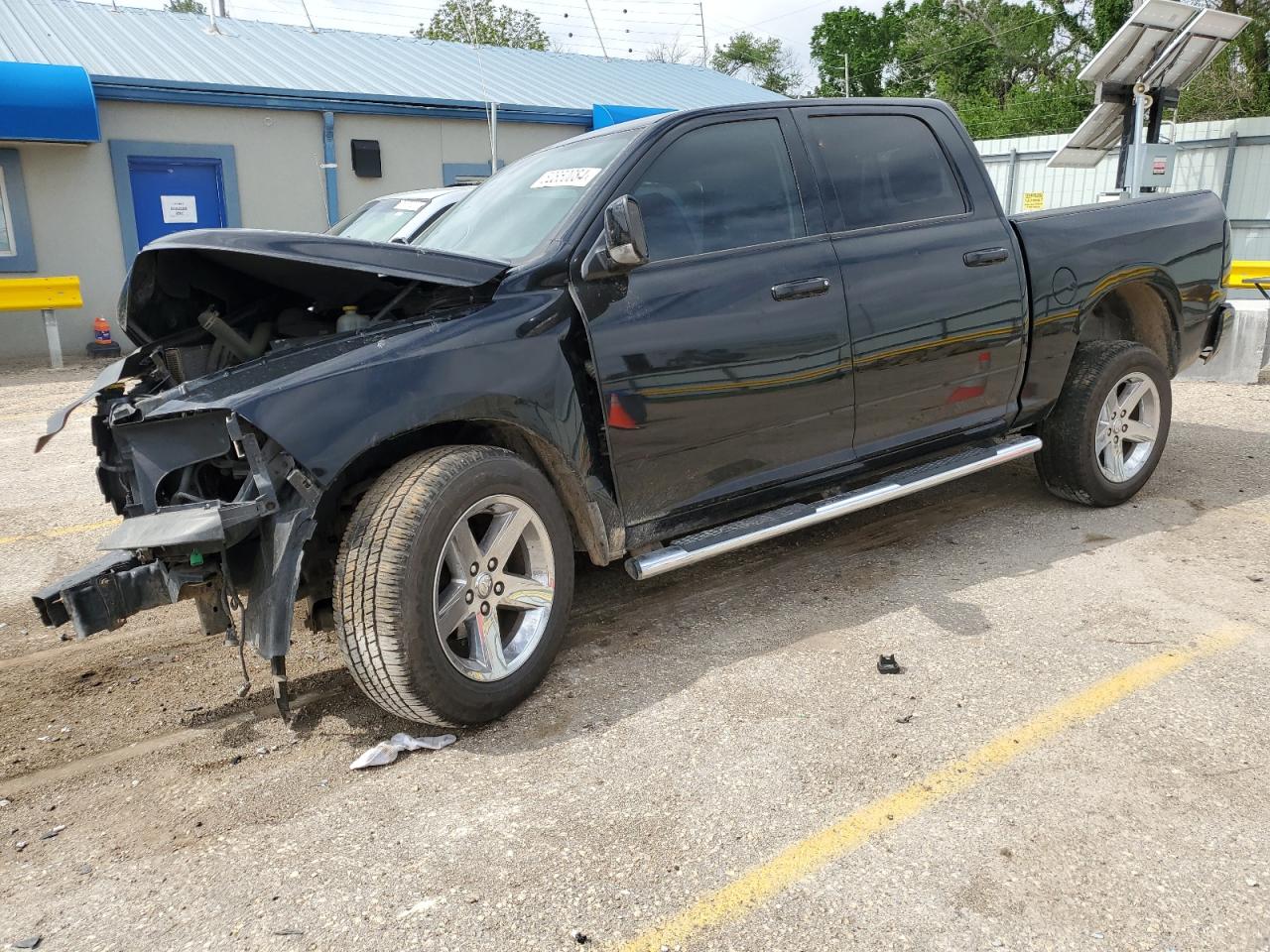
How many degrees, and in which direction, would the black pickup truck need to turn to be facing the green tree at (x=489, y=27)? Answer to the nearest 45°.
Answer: approximately 135° to its right

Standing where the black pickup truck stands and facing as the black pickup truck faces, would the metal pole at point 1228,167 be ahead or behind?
behind

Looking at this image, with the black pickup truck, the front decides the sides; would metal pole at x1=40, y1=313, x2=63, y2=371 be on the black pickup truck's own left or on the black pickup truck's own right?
on the black pickup truck's own right

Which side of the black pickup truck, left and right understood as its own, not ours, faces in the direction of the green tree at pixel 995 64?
back

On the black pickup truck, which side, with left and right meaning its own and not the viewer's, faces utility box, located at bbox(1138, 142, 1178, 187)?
back

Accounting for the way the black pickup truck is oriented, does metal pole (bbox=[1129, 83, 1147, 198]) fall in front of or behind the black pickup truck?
behind

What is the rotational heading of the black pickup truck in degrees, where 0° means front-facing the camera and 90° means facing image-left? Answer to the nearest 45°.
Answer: approximately 45°

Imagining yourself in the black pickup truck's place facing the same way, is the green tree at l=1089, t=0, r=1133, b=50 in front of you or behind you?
behind

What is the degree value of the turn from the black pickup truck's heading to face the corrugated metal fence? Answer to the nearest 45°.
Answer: approximately 180°
